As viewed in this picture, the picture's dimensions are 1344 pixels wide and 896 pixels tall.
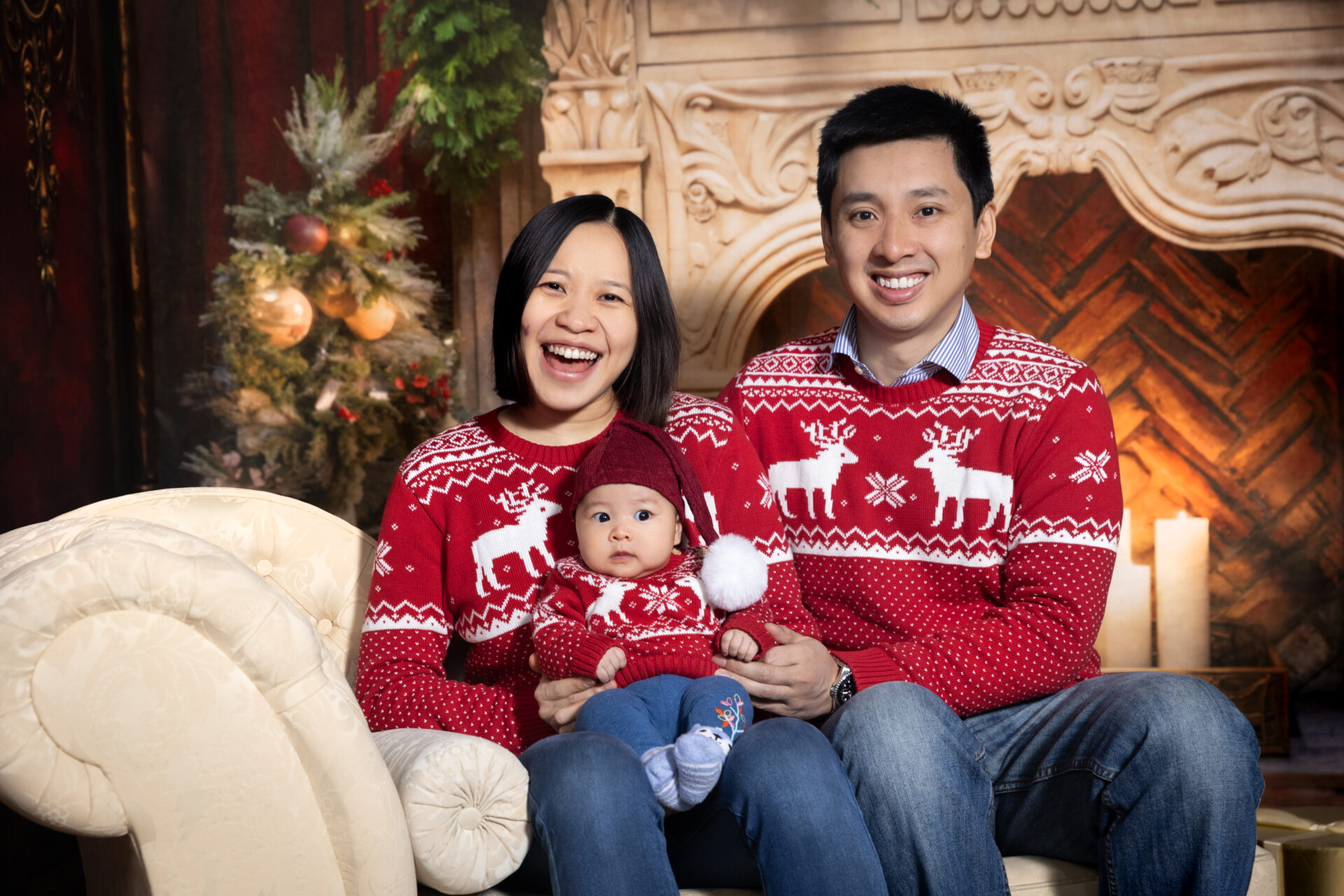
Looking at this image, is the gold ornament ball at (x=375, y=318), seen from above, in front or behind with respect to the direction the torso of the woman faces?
behind

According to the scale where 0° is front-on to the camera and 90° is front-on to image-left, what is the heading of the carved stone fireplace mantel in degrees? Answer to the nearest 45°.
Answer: approximately 0°

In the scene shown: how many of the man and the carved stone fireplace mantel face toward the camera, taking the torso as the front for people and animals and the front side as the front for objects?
2

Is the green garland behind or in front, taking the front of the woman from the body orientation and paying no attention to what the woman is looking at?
behind
